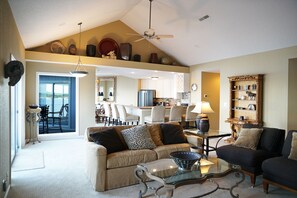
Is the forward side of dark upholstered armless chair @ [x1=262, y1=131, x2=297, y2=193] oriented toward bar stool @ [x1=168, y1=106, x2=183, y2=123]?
no

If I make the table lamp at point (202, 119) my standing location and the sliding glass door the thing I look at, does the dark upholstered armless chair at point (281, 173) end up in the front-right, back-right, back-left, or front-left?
back-left

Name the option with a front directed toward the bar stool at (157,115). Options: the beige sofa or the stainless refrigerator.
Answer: the stainless refrigerator

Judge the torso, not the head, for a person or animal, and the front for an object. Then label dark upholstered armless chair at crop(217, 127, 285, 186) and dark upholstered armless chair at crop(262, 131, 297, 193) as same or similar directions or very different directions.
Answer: same or similar directions

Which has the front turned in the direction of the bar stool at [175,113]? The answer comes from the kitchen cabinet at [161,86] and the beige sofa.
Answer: the kitchen cabinet

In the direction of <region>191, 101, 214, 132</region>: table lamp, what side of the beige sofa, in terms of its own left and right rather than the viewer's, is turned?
left

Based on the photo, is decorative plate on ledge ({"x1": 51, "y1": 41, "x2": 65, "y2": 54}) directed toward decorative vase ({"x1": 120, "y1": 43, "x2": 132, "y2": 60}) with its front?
no

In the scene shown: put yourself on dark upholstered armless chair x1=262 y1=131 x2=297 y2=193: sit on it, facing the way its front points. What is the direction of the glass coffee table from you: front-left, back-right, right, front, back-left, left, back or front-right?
front

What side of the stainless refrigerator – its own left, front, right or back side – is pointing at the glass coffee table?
front

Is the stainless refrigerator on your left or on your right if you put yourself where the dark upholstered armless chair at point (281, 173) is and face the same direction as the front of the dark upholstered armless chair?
on your right

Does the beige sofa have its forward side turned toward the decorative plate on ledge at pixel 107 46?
no

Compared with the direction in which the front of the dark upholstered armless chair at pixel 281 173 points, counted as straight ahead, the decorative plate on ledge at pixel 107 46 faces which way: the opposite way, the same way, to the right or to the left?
to the left

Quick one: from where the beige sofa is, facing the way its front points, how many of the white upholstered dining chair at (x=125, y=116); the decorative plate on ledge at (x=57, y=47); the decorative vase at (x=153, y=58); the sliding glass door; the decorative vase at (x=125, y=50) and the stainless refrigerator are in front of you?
0

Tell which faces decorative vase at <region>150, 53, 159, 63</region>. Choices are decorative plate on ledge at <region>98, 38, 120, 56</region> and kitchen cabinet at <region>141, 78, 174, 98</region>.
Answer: the kitchen cabinet

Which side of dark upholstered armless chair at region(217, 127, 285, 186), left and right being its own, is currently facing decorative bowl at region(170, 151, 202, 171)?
front

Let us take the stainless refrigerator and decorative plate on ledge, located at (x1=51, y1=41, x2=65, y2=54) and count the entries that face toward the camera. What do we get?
2

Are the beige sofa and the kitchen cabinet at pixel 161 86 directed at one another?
no

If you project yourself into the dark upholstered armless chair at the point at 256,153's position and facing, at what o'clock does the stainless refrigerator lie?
The stainless refrigerator is roughly at 3 o'clock from the dark upholstered armless chair.

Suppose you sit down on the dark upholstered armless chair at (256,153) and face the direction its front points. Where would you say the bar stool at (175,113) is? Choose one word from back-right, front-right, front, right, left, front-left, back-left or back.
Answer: right

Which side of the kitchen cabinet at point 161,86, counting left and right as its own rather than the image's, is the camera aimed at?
front

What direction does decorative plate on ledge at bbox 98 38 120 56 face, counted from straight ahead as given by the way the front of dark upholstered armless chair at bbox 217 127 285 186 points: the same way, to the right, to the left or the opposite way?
to the left

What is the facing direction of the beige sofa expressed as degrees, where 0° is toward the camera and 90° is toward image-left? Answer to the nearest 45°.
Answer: approximately 315°

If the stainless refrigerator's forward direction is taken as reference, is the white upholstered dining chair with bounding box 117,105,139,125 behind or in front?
in front
